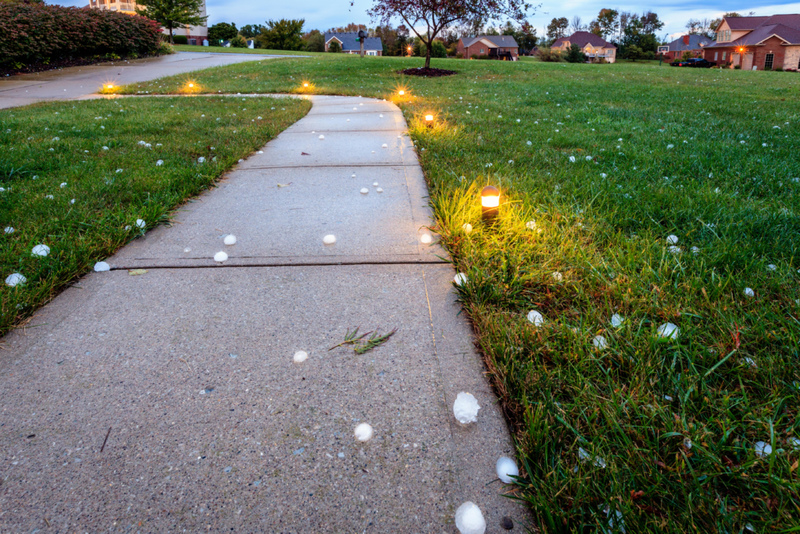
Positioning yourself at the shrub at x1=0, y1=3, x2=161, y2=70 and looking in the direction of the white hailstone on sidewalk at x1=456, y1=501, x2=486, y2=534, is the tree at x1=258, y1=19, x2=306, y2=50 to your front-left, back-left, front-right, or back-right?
back-left

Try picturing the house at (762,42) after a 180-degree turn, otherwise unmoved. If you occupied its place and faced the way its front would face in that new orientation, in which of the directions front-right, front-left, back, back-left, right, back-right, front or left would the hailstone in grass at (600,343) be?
back-right

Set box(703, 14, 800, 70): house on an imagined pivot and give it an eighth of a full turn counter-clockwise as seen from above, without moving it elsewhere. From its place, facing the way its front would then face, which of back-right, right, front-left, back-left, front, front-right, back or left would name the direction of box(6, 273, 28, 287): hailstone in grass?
front

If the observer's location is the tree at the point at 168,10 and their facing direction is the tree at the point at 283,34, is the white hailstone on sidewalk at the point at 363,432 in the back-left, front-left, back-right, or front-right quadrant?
back-right

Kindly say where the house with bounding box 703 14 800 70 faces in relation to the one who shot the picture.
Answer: facing the viewer and to the left of the viewer

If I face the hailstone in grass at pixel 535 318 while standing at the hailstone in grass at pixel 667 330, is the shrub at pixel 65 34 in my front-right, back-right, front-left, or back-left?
front-right

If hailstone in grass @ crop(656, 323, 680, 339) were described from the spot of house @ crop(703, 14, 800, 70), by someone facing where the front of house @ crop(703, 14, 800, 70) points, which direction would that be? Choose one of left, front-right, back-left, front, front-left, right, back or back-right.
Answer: front-left

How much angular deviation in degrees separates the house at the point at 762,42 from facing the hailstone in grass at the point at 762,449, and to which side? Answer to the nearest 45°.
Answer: approximately 45° to its left

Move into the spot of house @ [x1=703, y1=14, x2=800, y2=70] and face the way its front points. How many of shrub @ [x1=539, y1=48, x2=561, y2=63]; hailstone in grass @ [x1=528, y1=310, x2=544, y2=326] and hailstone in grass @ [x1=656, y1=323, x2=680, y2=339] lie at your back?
0

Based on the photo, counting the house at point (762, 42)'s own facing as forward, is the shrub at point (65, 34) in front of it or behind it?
in front
